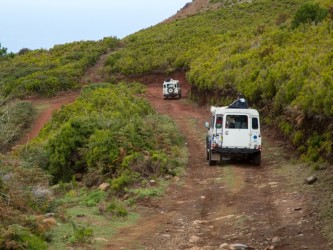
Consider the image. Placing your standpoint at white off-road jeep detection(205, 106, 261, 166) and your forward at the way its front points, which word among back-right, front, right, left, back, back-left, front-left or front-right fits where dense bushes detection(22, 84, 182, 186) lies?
left

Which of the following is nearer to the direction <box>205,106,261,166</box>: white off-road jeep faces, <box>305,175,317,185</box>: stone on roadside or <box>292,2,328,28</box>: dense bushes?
the dense bushes

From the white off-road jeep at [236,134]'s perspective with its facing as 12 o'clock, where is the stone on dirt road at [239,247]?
The stone on dirt road is roughly at 6 o'clock from the white off-road jeep.

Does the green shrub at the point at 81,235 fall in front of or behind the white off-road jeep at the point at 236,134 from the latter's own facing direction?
behind

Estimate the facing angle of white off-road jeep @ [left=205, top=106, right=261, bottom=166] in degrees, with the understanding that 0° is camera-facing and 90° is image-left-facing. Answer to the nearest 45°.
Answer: approximately 180°

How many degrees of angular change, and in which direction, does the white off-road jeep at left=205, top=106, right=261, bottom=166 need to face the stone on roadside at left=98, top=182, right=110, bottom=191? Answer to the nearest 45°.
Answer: approximately 135° to its left

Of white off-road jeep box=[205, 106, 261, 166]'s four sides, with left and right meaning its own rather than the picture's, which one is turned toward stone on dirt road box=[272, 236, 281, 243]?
back

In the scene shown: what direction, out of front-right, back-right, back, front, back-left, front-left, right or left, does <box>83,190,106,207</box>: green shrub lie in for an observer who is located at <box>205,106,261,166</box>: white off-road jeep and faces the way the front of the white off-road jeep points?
back-left

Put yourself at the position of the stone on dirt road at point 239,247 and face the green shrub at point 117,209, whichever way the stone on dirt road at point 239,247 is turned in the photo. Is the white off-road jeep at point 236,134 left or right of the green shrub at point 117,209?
right

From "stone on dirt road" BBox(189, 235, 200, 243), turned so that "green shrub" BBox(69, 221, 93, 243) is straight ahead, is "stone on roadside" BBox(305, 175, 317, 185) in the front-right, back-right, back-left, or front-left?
back-right

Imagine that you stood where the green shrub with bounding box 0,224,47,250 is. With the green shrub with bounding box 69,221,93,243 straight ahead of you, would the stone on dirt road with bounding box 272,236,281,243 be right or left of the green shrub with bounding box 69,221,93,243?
right

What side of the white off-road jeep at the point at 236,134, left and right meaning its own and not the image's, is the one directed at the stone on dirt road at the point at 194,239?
back
